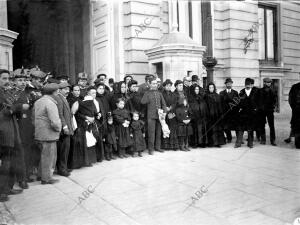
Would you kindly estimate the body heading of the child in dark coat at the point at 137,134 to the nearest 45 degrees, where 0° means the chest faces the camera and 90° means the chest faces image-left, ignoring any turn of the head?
approximately 0°

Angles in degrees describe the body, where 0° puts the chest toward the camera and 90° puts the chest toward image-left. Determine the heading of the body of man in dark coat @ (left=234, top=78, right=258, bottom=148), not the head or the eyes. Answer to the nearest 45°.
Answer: approximately 0°

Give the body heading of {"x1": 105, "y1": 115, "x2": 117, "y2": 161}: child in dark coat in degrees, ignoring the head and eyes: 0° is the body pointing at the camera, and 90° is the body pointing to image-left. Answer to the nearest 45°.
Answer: approximately 315°

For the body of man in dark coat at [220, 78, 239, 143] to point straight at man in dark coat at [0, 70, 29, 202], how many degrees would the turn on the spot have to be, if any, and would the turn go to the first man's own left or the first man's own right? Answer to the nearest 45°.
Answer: approximately 45° to the first man's own right

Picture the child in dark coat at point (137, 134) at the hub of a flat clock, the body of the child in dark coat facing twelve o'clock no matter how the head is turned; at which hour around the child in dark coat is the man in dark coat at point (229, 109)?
The man in dark coat is roughly at 8 o'clock from the child in dark coat.

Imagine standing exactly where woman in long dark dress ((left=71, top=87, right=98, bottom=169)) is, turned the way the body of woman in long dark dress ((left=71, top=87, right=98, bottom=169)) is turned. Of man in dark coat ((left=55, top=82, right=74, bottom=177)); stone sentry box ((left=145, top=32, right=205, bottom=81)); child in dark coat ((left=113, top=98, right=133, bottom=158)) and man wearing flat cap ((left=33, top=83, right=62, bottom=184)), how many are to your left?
2

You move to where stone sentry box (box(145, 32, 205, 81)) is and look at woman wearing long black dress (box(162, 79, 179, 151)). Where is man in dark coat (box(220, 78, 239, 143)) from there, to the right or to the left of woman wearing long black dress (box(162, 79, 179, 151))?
left
